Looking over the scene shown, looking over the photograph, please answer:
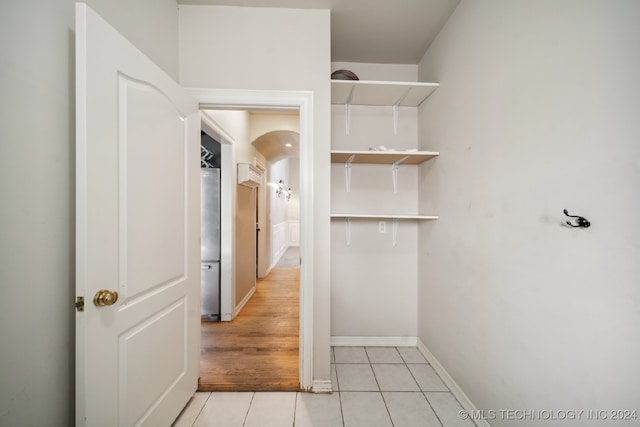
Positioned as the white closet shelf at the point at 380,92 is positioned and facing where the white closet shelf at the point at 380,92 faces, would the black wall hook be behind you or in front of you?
in front

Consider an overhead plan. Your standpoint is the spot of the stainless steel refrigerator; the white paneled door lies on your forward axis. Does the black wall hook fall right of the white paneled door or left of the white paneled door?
left

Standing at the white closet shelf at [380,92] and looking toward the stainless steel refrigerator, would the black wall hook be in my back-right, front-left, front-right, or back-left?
back-left

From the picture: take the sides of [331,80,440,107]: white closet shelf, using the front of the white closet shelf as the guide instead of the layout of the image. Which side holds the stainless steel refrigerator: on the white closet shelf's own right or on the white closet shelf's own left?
on the white closet shelf's own right

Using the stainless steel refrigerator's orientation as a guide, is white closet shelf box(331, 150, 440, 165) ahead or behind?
ahead

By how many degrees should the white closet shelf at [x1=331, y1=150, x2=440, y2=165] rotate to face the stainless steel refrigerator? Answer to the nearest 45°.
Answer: approximately 90° to its right

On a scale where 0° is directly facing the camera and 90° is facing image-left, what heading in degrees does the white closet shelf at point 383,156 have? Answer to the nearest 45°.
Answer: approximately 0°
